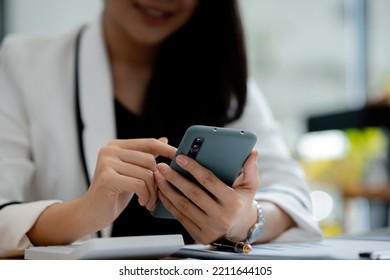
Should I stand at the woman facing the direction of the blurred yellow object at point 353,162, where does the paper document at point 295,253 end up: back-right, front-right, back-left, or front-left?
back-right

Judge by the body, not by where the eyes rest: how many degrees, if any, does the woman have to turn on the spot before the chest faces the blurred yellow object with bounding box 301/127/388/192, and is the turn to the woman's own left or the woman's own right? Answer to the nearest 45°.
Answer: approximately 135° to the woman's own left

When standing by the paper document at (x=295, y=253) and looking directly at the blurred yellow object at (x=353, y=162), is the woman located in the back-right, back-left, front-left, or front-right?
front-left

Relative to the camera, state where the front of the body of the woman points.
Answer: toward the camera

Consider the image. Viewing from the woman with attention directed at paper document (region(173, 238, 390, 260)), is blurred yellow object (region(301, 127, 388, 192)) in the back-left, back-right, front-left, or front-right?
back-left
